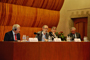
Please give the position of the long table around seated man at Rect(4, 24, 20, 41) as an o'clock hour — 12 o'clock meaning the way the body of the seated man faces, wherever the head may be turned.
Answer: The long table is roughly at 12 o'clock from the seated man.

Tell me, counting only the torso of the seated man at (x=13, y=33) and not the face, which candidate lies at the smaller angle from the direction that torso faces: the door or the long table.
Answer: the long table

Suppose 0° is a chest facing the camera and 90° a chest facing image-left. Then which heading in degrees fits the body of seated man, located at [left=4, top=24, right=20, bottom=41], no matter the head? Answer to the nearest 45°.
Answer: approximately 315°

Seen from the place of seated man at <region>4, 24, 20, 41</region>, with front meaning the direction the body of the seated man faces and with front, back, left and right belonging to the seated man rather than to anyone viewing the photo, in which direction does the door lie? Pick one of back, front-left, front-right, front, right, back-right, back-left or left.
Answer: left
